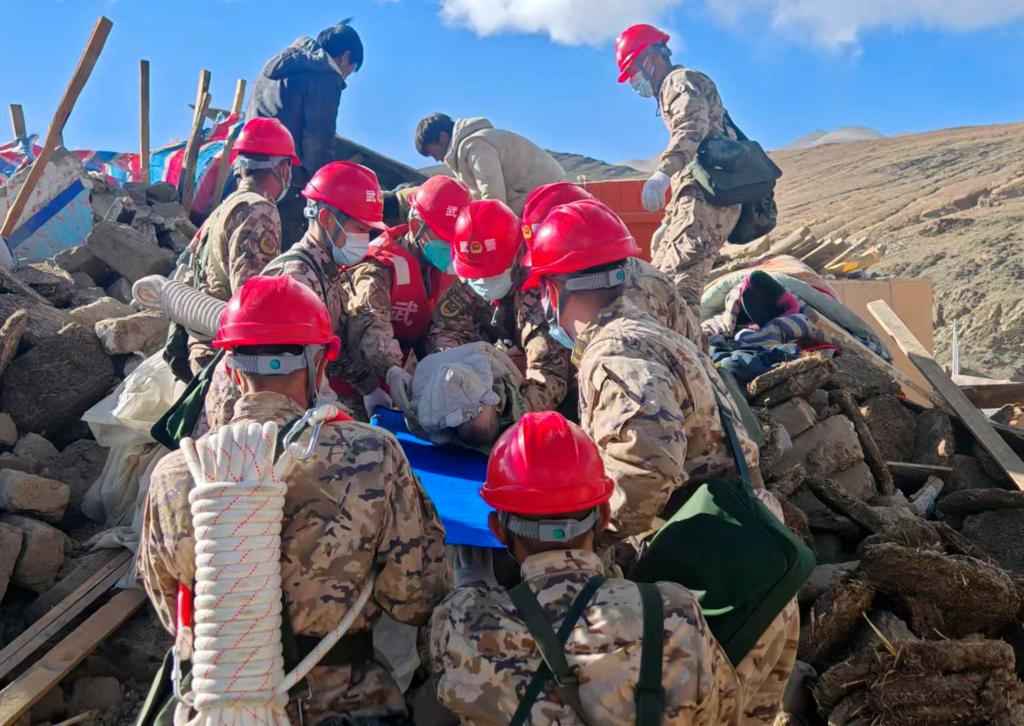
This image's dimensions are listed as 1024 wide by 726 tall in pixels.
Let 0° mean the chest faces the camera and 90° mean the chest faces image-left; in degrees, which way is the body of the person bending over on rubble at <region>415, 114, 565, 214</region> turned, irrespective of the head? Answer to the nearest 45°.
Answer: approximately 90°

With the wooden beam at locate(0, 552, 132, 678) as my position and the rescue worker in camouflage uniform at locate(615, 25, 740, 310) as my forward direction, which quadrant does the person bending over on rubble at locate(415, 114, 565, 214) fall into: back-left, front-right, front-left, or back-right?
front-left

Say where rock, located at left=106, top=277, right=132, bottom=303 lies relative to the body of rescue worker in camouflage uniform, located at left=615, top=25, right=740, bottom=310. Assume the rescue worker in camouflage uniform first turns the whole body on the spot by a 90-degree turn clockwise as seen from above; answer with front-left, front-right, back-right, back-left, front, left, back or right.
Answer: left

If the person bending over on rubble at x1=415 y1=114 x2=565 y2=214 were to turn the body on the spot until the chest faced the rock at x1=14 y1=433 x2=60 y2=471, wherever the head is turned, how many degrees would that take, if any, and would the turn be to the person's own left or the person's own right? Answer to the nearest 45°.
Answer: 0° — they already face it

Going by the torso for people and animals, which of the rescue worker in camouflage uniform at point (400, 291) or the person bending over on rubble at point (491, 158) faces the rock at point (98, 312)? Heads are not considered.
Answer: the person bending over on rubble

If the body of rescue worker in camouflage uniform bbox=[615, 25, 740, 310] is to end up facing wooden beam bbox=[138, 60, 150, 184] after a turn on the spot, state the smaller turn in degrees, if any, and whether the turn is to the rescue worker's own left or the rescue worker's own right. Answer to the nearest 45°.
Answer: approximately 45° to the rescue worker's own right

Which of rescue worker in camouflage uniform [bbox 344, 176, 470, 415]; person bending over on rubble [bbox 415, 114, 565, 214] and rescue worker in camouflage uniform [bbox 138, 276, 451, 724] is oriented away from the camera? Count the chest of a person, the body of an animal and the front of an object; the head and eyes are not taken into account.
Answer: rescue worker in camouflage uniform [bbox 138, 276, 451, 724]

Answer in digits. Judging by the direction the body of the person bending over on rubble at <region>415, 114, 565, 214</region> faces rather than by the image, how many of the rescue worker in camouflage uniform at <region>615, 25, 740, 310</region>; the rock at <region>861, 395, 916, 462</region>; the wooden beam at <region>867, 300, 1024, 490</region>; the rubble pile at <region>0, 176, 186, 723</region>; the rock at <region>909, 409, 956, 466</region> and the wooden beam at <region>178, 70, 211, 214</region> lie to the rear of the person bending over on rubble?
4

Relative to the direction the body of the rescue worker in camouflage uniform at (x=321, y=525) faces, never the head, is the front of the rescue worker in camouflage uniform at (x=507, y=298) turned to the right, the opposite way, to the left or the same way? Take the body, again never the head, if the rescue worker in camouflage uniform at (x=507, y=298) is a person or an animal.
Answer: the opposite way

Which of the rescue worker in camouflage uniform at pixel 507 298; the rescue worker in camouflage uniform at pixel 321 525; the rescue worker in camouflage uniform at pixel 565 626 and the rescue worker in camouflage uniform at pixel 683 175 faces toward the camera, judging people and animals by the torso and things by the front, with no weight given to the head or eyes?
the rescue worker in camouflage uniform at pixel 507 298

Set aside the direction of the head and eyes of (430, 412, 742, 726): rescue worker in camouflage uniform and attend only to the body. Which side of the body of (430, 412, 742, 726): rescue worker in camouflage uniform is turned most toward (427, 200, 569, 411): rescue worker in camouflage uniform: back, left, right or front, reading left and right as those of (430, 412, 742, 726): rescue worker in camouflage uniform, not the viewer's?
front

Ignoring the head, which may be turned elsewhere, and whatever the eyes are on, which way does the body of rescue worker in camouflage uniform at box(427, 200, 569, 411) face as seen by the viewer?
toward the camera

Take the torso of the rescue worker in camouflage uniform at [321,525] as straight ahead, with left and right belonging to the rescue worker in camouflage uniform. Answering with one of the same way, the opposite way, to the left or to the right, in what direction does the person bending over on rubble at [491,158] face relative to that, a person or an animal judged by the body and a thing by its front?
to the left

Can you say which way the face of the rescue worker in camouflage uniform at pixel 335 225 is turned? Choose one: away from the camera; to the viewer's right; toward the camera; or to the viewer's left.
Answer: to the viewer's right

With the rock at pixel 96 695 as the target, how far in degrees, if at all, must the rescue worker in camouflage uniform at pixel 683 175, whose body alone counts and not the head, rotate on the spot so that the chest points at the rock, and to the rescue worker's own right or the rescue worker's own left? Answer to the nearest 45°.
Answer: approximately 45° to the rescue worker's own left

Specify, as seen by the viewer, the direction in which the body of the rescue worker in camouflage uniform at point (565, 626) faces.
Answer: away from the camera

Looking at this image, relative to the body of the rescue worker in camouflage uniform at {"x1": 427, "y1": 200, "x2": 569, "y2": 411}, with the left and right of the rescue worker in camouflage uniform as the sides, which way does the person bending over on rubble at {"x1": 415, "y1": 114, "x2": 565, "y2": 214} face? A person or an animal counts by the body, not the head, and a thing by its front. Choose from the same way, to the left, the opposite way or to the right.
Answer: to the right

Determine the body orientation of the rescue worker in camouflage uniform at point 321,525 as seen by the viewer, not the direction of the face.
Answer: away from the camera

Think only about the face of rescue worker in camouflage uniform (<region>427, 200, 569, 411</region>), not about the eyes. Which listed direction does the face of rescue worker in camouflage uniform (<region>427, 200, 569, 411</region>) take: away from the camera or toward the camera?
toward the camera
